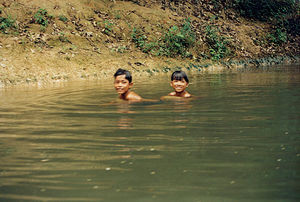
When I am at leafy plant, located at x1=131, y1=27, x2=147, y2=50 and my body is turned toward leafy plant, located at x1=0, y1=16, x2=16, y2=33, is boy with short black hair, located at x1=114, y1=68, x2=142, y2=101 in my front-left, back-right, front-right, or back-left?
front-left

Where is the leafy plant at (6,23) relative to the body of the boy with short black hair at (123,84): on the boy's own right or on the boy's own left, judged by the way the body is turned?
on the boy's own right

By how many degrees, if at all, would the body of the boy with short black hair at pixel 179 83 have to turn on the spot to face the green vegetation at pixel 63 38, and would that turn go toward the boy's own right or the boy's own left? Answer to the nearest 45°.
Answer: approximately 135° to the boy's own right

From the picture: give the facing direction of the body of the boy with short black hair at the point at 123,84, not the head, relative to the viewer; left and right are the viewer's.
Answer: facing the viewer and to the left of the viewer

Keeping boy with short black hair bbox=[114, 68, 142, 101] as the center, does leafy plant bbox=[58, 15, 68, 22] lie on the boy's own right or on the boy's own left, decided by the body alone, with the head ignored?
on the boy's own right

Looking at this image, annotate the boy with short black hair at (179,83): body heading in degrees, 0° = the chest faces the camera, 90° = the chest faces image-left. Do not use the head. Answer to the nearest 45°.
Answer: approximately 0°

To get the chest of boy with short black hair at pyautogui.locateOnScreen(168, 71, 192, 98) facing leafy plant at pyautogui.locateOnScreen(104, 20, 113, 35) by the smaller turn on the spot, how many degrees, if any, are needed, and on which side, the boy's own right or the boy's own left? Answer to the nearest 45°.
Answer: approximately 180°

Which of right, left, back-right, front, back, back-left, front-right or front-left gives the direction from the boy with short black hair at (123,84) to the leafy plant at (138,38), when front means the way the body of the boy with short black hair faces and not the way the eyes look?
back-right

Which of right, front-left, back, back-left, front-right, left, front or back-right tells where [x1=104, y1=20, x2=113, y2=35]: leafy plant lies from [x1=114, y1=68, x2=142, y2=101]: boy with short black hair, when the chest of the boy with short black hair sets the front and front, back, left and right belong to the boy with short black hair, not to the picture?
back-right

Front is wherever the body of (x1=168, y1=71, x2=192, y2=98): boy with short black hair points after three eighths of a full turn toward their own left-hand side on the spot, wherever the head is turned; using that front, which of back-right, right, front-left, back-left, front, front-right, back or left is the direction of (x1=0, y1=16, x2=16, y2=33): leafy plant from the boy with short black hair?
left

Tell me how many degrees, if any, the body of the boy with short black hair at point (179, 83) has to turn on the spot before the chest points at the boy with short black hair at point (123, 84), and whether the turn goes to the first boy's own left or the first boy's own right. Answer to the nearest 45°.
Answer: approximately 90° to the first boy's own right

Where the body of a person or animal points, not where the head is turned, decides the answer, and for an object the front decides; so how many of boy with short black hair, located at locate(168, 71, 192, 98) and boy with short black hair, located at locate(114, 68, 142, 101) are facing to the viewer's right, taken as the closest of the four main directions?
0

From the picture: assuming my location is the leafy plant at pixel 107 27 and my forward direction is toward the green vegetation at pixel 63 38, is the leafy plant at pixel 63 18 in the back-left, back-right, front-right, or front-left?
front-right

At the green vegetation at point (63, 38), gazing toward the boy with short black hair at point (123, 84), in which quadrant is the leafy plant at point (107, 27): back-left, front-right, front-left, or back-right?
back-left
